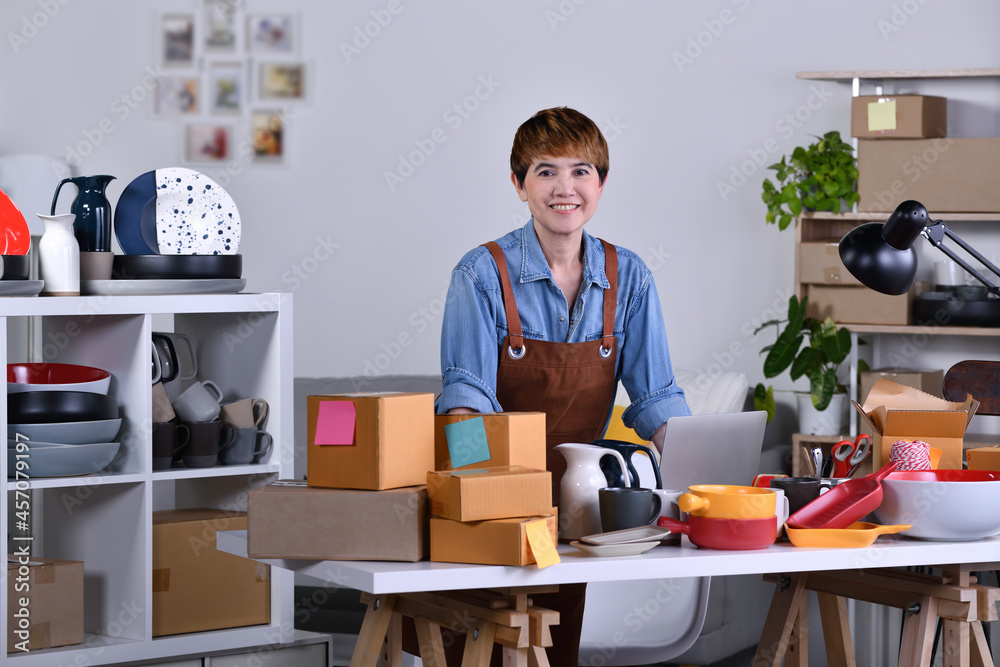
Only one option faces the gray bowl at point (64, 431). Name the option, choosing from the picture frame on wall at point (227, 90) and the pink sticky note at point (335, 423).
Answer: the picture frame on wall

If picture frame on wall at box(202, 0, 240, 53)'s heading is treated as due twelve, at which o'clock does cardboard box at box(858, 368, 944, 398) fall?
The cardboard box is roughly at 10 o'clock from the picture frame on wall.

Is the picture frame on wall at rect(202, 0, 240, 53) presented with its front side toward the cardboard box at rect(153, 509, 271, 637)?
yes

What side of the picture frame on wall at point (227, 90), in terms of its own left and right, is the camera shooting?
front

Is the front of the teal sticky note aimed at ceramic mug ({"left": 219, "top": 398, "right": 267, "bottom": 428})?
no

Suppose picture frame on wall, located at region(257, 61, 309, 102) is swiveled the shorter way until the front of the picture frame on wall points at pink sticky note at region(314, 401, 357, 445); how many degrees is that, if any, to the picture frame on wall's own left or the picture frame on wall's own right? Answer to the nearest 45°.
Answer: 0° — it already faces it

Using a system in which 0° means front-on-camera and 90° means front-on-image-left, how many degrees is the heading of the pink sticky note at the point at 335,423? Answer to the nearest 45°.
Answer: approximately 0°

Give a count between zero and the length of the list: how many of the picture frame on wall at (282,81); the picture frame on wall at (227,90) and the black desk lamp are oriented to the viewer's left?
1

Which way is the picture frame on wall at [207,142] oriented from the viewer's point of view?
toward the camera

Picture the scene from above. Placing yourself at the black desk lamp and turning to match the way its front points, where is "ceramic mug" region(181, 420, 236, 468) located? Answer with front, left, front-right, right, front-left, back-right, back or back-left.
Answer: front

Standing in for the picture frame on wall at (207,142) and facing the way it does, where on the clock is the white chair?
The white chair is roughly at 11 o'clock from the picture frame on wall.

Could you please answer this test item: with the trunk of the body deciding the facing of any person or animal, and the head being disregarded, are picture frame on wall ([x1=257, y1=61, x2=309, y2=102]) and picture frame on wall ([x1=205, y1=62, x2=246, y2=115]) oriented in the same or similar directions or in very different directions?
same or similar directions

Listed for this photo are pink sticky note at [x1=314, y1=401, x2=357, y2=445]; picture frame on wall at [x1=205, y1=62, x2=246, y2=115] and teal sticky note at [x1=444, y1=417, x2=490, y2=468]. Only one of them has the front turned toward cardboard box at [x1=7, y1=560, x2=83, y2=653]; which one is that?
the picture frame on wall

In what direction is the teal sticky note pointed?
toward the camera

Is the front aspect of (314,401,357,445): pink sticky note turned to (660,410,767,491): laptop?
no

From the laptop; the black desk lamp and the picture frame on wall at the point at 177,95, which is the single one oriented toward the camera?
the picture frame on wall

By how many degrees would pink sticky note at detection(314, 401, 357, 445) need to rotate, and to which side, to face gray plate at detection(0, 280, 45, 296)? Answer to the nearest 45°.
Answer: approximately 135° to its right

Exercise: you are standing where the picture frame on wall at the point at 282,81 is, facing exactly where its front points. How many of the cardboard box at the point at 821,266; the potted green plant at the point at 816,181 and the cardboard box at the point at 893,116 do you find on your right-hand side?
0

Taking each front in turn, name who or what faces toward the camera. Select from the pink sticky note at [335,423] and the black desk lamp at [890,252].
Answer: the pink sticky note

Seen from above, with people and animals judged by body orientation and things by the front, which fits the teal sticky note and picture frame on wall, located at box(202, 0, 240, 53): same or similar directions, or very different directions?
same or similar directions

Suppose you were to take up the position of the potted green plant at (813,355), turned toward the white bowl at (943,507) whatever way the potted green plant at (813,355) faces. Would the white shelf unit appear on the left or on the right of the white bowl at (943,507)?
right

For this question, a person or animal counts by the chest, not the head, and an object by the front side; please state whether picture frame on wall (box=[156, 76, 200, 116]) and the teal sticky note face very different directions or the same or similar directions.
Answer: same or similar directions

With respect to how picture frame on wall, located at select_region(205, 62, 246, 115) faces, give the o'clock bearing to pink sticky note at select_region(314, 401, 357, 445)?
The pink sticky note is roughly at 12 o'clock from the picture frame on wall.
